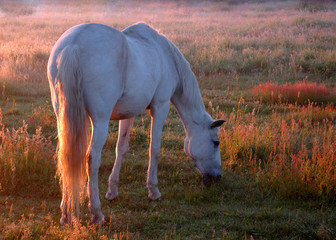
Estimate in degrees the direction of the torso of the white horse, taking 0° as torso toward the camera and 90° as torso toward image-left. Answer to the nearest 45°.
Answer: approximately 225°
